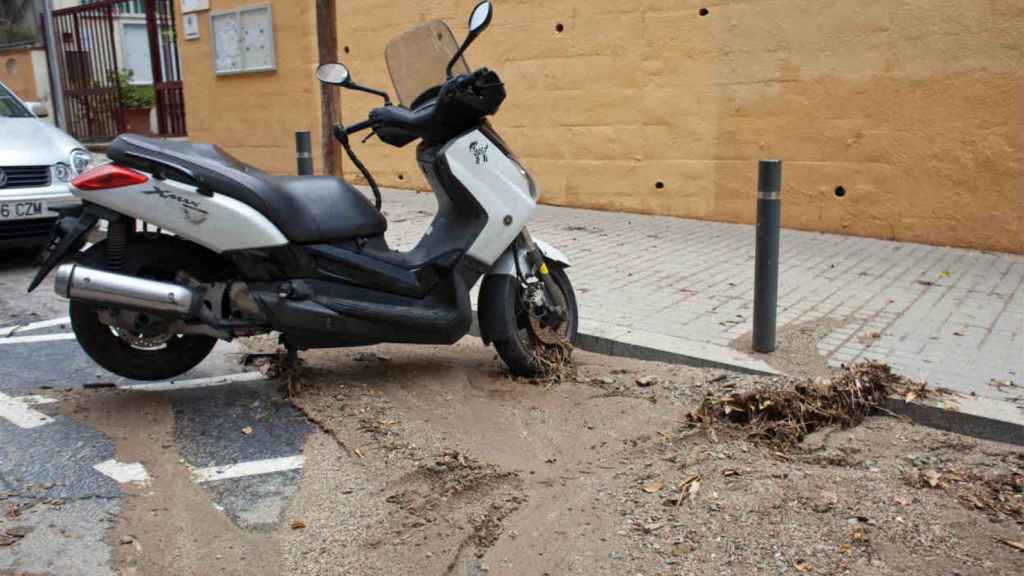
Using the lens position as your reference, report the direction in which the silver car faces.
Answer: facing the viewer and to the right of the viewer

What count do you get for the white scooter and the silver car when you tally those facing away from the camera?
0

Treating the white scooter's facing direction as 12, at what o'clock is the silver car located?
The silver car is roughly at 8 o'clock from the white scooter.

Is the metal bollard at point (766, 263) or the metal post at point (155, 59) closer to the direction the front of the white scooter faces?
the metal bollard

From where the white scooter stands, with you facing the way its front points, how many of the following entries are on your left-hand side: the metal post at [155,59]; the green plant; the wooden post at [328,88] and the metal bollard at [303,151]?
4

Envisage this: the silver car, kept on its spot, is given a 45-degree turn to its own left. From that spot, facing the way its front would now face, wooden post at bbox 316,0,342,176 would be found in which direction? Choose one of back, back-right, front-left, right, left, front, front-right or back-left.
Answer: front

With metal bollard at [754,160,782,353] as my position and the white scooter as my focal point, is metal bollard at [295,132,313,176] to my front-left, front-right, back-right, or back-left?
front-right

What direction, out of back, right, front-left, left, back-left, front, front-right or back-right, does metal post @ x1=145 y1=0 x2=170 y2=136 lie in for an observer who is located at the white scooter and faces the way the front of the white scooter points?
left

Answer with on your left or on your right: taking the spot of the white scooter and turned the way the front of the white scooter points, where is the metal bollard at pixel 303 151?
on your left

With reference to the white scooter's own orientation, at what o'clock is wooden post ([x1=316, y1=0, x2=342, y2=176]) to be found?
The wooden post is roughly at 9 o'clock from the white scooter.

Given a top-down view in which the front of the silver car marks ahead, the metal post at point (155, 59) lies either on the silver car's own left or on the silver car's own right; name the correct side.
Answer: on the silver car's own left

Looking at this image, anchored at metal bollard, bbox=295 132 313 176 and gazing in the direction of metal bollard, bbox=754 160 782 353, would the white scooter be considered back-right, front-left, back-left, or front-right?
front-right

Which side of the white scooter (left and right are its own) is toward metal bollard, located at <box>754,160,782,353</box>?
front

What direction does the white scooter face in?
to the viewer's right
